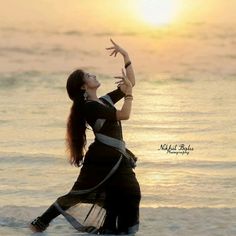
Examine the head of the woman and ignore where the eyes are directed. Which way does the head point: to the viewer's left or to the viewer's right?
to the viewer's right

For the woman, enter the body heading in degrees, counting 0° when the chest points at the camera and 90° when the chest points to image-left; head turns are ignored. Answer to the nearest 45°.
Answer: approximately 270°
